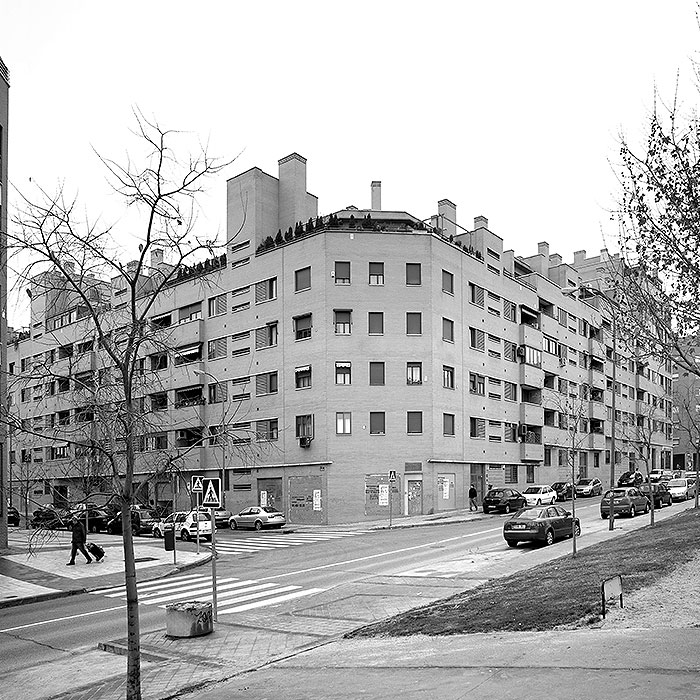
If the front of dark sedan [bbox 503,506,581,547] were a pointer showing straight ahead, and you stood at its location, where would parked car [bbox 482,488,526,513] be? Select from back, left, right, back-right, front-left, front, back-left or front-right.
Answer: front-left

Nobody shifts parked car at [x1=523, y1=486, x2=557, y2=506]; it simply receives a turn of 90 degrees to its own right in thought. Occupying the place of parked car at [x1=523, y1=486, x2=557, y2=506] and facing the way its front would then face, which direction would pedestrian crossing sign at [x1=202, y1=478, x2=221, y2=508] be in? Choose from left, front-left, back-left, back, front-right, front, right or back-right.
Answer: back-left

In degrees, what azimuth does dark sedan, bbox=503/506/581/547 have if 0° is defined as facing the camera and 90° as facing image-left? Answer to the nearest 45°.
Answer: approximately 225°

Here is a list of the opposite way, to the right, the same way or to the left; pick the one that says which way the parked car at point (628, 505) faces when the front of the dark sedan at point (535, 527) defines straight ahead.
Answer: the same way

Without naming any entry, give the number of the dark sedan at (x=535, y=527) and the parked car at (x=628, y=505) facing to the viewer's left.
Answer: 0

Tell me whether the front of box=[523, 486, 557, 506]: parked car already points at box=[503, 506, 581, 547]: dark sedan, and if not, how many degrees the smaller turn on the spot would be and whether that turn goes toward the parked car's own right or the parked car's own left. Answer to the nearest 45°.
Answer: approximately 45° to the parked car's own left

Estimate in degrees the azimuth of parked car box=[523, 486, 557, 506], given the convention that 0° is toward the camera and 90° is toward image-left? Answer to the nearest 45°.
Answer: approximately 45°

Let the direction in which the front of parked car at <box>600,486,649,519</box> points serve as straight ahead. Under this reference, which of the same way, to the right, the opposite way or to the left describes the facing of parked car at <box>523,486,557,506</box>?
the opposite way

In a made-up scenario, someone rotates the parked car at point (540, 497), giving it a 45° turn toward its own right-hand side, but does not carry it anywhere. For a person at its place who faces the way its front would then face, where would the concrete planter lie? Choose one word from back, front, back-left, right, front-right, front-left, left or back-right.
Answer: left
